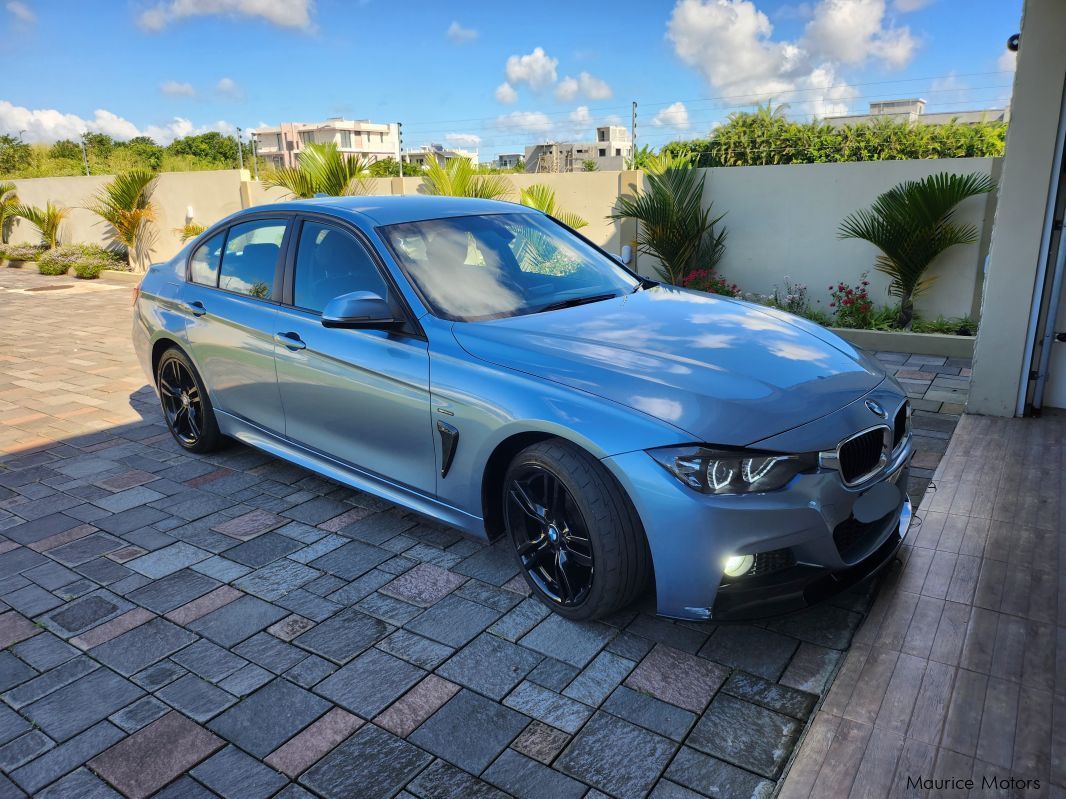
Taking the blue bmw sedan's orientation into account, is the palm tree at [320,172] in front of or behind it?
behind

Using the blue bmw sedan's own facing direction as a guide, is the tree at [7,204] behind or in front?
behind

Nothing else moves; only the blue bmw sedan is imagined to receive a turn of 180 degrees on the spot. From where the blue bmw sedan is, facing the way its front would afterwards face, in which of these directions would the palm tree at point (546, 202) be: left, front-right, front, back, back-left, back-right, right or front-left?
front-right

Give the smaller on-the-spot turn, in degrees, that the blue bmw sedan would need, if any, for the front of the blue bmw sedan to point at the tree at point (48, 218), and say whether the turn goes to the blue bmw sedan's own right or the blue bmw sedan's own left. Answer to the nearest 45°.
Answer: approximately 180°

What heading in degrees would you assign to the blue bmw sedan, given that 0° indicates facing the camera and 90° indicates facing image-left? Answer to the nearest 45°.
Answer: approximately 315°

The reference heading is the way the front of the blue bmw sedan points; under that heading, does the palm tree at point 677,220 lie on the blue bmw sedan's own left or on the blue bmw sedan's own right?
on the blue bmw sedan's own left

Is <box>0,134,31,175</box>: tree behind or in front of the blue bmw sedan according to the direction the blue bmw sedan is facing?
behind

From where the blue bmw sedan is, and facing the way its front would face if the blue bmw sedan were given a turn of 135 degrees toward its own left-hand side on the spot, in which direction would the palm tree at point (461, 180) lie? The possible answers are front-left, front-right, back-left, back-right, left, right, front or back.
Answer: front

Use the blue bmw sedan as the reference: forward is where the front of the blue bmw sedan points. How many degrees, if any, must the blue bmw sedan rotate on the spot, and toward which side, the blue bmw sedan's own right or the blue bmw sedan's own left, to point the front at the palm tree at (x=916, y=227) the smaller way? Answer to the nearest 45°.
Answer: approximately 90° to the blue bmw sedan's own left

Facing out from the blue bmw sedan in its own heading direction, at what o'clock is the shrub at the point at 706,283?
The shrub is roughly at 8 o'clock from the blue bmw sedan.
